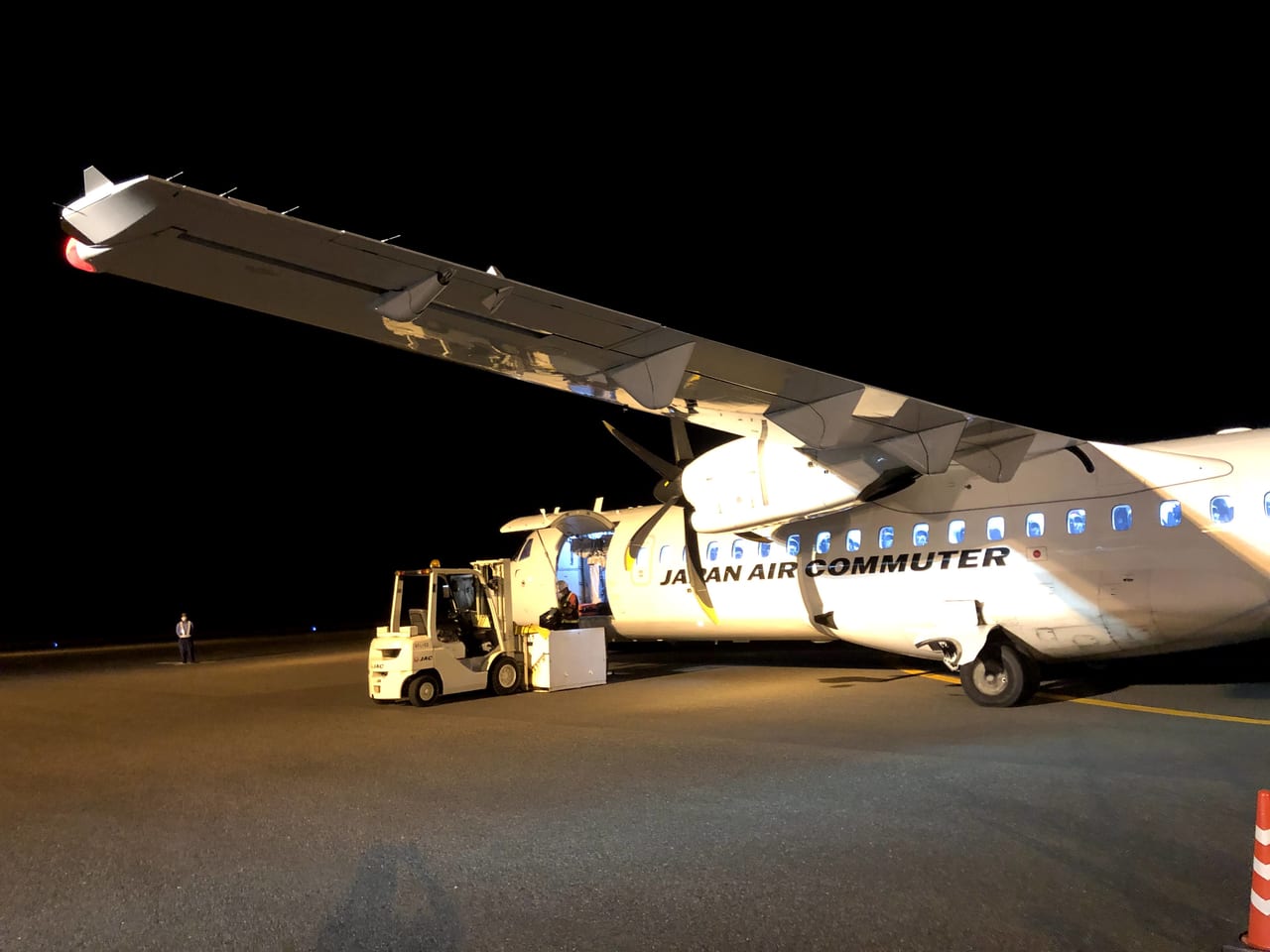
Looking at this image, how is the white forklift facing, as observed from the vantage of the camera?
facing away from the viewer and to the right of the viewer

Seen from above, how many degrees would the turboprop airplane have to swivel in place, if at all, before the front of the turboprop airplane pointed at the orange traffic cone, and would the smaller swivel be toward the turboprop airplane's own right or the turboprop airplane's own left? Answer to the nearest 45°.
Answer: approximately 135° to the turboprop airplane's own left

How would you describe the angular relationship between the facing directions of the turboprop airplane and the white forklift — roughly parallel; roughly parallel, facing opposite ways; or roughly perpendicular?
roughly perpendicular

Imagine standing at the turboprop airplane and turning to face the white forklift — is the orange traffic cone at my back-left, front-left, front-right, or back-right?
back-left

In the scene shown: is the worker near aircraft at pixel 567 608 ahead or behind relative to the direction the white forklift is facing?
ahead

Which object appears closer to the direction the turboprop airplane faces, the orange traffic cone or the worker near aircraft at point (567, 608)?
the worker near aircraft

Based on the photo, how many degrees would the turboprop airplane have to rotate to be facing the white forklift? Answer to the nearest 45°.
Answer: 0° — it already faces it

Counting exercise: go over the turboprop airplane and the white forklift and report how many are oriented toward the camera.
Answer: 0

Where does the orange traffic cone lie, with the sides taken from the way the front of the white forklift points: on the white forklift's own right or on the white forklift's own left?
on the white forklift's own right

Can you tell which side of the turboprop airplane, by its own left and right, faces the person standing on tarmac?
front

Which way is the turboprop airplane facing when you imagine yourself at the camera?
facing away from the viewer and to the left of the viewer

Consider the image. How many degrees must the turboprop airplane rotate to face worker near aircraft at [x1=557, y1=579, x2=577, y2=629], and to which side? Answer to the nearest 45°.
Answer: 0° — it already faces them

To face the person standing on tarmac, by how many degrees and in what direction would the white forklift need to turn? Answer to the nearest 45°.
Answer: approximately 90° to its left
